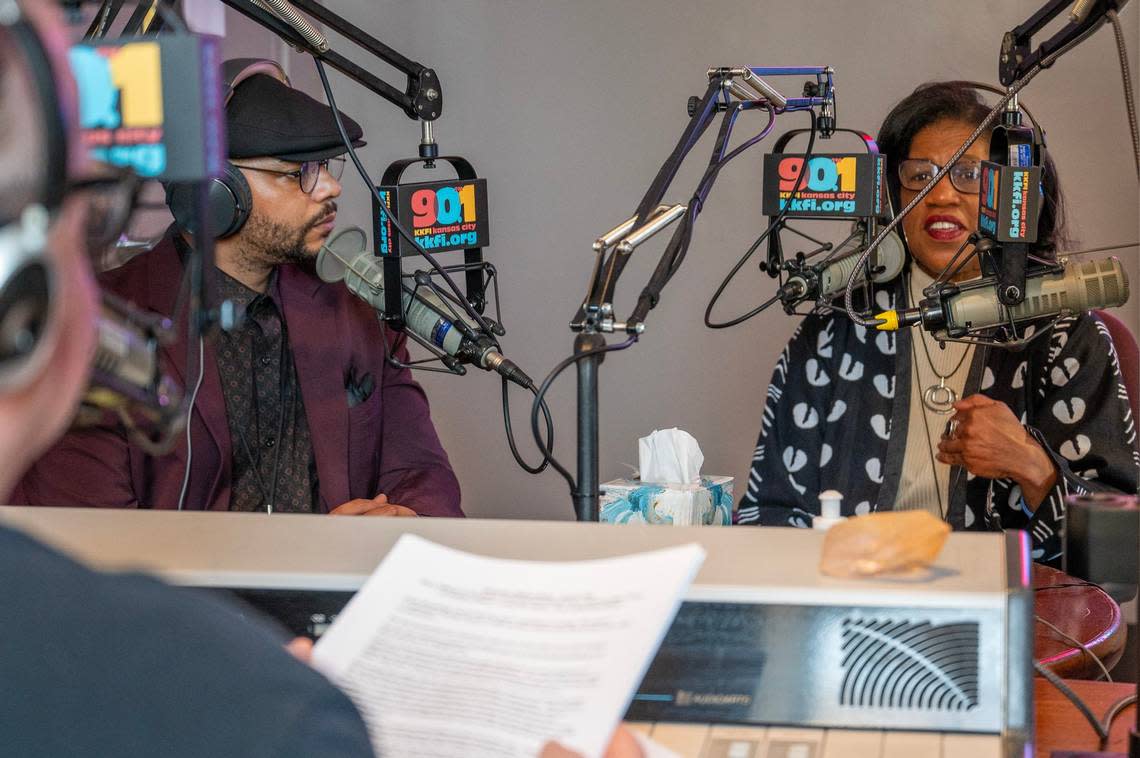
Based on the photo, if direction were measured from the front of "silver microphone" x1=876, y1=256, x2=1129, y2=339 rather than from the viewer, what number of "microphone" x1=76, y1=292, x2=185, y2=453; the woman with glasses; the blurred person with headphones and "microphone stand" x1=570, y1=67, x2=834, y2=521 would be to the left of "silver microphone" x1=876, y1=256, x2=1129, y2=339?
1

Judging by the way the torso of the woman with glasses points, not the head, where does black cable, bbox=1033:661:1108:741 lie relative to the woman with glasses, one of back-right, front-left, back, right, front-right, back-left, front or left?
front

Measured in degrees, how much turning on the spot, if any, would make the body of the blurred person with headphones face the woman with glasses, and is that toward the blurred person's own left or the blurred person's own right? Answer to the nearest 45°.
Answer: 0° — they already face them

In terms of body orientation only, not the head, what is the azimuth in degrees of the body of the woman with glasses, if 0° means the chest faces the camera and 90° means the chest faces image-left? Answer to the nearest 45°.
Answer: approximately 0°

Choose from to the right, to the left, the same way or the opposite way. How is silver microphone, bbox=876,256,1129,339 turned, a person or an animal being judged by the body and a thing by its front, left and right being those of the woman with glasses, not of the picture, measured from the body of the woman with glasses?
to the left

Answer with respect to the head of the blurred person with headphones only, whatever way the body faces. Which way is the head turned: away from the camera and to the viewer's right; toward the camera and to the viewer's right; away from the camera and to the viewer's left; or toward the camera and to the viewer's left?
away from the camera and to the viewer's right

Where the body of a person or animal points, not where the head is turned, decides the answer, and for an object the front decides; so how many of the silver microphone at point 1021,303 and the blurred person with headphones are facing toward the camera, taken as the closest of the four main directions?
0

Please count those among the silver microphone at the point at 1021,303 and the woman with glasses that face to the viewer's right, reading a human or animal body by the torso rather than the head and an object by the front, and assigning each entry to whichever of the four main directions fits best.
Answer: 1

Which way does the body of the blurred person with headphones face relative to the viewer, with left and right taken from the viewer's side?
facing away from the viewer and to the right of the viewer

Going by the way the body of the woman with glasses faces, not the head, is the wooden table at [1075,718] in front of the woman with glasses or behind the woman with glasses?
in front

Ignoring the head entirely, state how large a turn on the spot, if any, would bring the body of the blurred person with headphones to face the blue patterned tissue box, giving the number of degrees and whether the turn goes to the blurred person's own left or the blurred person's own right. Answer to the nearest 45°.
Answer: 0° — they already face it

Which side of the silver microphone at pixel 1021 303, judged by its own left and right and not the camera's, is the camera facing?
right

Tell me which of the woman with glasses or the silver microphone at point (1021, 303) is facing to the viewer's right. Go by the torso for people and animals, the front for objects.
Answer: the silver microphone

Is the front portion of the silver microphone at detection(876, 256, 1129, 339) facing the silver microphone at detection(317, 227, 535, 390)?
no

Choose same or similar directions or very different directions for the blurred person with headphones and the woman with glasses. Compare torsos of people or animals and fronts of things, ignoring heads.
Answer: very different directions

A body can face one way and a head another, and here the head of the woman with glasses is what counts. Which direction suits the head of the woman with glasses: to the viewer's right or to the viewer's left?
to the viewer's left
